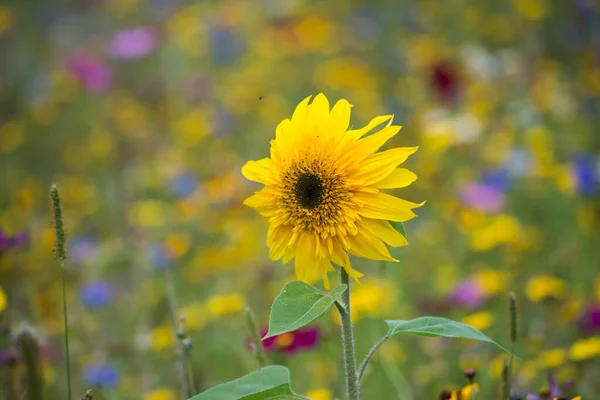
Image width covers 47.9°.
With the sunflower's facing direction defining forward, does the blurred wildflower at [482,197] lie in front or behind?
behind

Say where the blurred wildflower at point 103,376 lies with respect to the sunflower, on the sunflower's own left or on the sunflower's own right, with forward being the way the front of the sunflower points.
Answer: on the sunflower's own right

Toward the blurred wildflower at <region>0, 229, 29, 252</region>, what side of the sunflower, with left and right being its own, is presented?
right

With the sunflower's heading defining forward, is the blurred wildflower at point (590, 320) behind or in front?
behind

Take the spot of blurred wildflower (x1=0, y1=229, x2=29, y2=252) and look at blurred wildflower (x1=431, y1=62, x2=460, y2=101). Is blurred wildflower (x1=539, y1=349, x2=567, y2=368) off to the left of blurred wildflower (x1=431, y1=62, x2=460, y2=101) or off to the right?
right

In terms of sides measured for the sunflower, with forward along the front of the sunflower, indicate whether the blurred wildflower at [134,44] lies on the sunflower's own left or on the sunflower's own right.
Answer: on the sunflower's own right

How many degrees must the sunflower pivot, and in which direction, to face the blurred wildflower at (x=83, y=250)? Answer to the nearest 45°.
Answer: approximately 90° to its right

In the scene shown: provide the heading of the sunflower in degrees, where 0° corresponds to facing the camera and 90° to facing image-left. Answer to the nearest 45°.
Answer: approximately 45°
